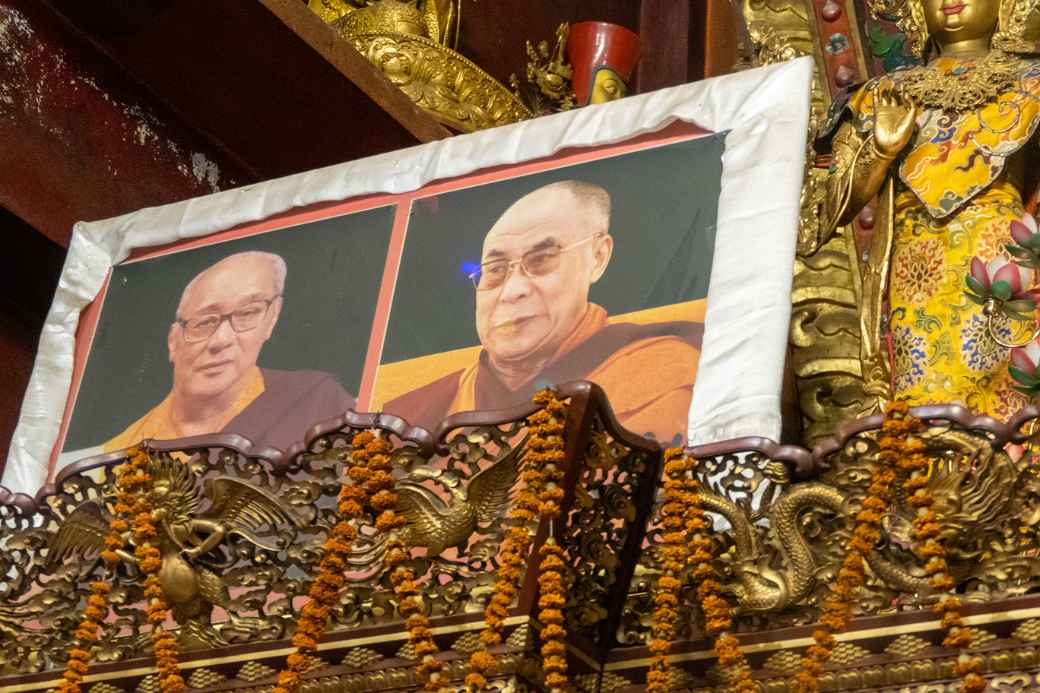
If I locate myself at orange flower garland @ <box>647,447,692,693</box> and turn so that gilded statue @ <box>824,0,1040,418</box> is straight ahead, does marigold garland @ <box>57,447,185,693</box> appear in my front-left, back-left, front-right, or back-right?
back-left

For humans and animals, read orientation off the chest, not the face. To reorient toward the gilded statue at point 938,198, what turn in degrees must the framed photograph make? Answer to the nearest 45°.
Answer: approximately 135° to its left

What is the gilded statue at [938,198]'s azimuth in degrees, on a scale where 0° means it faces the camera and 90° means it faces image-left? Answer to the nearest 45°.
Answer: approximately 0°

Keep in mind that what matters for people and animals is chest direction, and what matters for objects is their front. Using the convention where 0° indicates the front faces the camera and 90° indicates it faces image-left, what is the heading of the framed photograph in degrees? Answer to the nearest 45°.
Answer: approximately 45°

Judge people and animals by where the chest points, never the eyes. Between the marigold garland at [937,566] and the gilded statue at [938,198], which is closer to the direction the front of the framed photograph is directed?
the marigold garland
